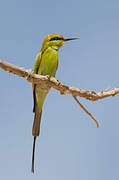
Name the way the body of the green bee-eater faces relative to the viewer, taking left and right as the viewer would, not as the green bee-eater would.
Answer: facing the viewer and to the right of the viewer
